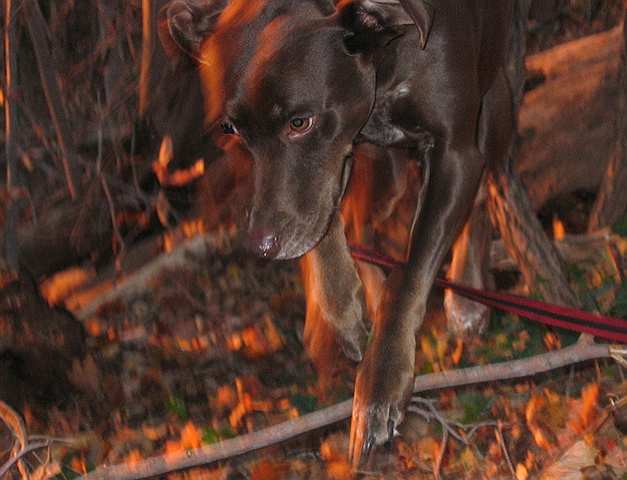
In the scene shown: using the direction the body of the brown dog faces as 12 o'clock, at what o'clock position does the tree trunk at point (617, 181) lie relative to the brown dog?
The tree trunk is roughly at 6 o'clock from the brown dog.

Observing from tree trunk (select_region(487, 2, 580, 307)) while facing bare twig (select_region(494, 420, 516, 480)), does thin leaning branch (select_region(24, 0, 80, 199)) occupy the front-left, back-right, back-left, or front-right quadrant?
back-right

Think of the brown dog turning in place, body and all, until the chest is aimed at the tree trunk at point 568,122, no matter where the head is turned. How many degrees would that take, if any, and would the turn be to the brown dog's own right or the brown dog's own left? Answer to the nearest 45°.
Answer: approximately 180°

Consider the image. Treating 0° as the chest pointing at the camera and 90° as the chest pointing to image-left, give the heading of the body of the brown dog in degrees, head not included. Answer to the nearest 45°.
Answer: approximately 45°
